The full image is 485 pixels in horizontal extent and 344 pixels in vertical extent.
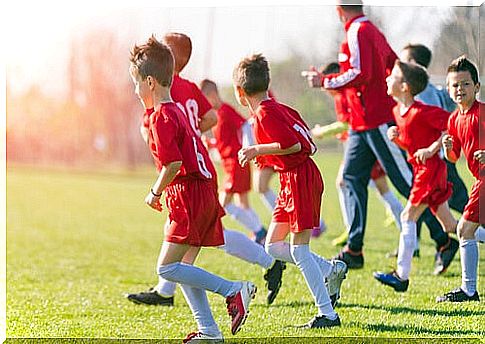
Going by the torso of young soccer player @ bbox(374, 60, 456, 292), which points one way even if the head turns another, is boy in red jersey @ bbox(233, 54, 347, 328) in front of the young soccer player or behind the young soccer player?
in front

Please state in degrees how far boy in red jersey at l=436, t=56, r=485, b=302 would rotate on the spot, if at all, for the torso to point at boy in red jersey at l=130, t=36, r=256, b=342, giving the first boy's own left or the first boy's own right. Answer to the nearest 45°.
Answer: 0° — they already face them

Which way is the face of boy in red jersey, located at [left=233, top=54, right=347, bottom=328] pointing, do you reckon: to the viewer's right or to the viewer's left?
to the viewer's left

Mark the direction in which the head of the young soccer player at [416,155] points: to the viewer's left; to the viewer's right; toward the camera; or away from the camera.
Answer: to the viewer's left

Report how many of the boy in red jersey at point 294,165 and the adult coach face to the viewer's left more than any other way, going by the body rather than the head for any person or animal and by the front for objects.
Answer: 2

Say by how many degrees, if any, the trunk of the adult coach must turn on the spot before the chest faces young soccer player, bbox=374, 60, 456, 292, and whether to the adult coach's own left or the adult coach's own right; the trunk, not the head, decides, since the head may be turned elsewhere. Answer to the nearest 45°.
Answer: approximately 135° to the adult coach's own left

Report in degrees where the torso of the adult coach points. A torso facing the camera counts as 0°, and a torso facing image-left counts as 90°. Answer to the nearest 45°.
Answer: approximately 90°

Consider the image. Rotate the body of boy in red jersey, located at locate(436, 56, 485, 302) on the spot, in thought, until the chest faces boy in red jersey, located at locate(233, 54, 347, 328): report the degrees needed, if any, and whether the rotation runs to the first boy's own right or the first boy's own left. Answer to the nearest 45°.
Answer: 0° — they already face them

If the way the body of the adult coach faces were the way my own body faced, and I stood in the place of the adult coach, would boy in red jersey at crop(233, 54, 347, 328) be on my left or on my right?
on my left

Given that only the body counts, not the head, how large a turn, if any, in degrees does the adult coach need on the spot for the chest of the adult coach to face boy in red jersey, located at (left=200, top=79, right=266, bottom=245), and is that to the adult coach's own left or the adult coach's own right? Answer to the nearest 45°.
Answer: approximately 45° to the adult coach's own right

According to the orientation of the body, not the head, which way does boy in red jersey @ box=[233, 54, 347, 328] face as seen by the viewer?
to the viewer's left
